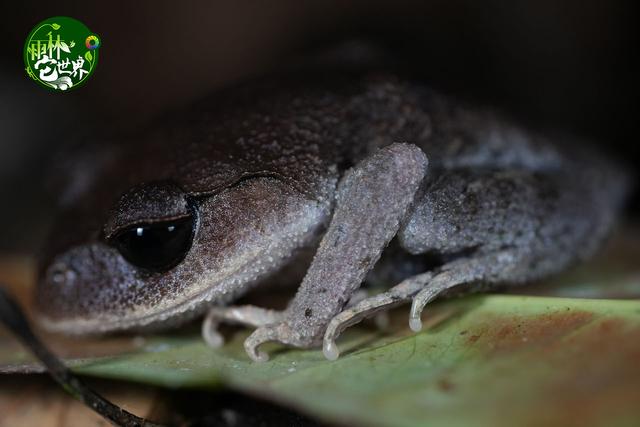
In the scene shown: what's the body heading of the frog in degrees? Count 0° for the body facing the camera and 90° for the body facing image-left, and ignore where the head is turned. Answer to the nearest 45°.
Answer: approximately 45°
